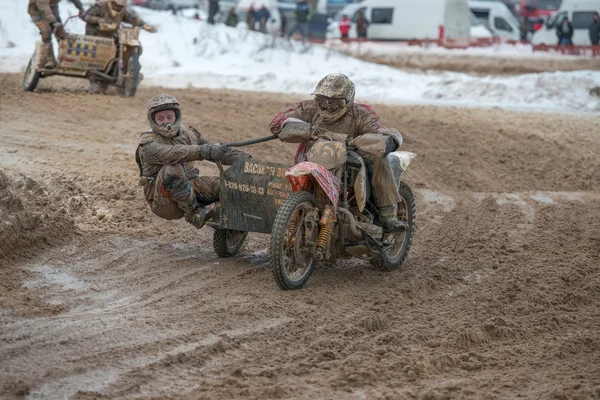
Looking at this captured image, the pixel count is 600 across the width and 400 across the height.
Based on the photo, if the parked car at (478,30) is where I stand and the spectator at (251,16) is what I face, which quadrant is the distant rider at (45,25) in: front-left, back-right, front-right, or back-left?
front-left

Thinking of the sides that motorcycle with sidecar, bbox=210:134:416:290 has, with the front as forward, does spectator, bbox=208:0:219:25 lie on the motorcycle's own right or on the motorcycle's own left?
on the motorcycle's own right

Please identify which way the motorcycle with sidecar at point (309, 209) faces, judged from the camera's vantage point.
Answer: facing the viewer and to the left of the viewer

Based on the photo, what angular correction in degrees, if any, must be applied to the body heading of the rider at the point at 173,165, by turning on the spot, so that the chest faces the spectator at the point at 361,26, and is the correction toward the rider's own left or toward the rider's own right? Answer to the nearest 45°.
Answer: approximately 135° to the rider's own left

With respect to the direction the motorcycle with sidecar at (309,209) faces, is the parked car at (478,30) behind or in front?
behind

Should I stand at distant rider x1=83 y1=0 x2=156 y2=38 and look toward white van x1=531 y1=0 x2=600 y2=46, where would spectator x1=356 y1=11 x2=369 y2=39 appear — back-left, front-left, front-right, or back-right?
front-left

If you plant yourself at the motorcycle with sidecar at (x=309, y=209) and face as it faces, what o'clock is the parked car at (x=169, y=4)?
The parked car is roughly at 4 o'clock from the motorcycle with sidecar.

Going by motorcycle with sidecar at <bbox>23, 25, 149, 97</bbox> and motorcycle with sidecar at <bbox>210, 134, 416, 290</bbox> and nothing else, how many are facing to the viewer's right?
0

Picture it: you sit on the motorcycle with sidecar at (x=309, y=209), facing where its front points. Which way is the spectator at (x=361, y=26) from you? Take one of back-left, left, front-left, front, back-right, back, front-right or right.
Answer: back-right

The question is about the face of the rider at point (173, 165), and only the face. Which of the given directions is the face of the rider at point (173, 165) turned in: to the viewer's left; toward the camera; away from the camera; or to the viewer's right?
toward the camera

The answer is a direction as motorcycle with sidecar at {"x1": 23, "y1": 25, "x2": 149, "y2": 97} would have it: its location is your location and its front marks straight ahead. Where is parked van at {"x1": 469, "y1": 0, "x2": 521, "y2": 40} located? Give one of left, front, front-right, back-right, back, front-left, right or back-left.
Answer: back-left

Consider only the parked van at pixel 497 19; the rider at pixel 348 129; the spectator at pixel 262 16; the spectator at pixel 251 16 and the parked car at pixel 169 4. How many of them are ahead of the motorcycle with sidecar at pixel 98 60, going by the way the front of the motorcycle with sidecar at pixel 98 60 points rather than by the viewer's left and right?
1

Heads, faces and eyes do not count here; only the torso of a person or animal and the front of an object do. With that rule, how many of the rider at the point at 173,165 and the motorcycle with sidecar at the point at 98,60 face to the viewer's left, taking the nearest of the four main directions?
0

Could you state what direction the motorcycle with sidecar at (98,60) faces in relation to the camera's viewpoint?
facing the viewer
